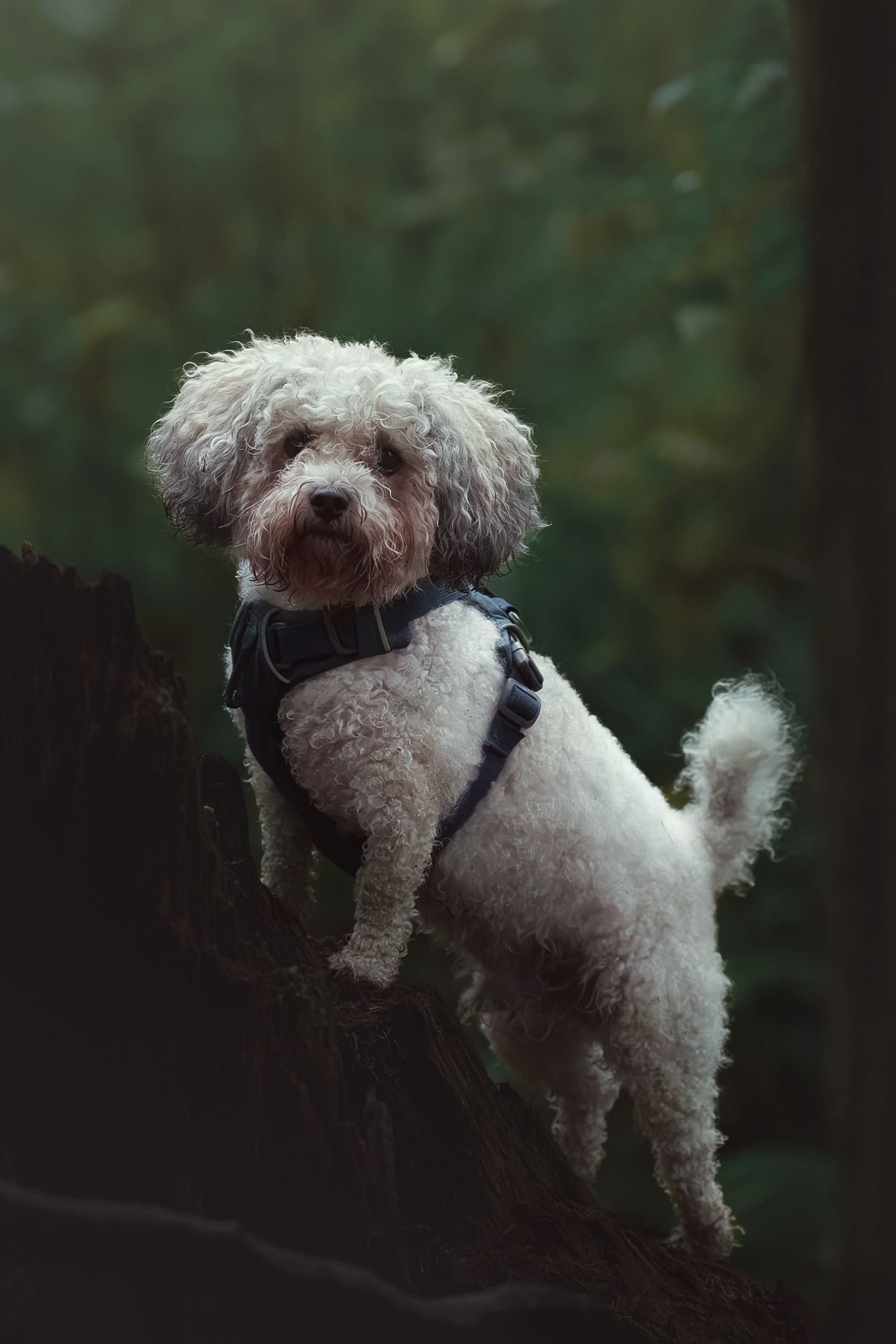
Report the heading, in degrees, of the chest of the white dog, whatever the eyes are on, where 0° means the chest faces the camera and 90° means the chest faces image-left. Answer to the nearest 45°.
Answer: approximately 45°
